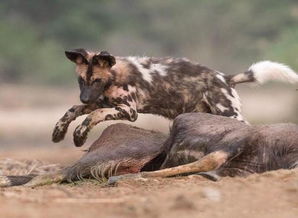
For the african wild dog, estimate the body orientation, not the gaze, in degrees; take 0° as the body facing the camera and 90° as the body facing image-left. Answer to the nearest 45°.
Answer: approximately 90°
